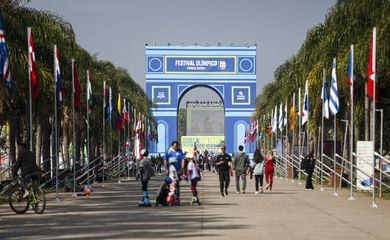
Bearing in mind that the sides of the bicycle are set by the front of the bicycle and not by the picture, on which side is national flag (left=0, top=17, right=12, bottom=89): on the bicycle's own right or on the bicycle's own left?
on the bicycle's own right

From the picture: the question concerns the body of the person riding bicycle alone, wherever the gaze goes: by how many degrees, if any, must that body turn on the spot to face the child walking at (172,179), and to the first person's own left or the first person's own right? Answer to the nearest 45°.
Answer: approximately 135° to the first person's own right

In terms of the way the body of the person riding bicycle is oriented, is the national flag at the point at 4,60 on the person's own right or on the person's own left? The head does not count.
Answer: on the person's own left

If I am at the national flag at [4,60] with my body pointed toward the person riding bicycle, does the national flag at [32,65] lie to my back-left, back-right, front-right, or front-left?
front-left

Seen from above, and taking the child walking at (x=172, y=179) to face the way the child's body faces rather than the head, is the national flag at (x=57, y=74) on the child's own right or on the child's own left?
on the child's own right

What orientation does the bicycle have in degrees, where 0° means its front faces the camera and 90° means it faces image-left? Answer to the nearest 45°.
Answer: approximately 45°

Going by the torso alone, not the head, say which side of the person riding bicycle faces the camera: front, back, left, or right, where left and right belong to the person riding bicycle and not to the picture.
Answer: left

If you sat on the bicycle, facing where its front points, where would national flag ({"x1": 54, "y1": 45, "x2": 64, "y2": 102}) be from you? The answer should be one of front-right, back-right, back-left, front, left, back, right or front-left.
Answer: back-right
